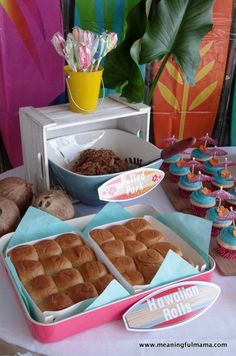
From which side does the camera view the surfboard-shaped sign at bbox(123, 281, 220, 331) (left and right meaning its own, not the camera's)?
front

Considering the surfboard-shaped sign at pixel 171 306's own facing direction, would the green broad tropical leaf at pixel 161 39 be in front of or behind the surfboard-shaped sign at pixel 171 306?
behind

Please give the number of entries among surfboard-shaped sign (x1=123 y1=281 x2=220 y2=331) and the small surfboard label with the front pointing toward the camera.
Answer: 2
